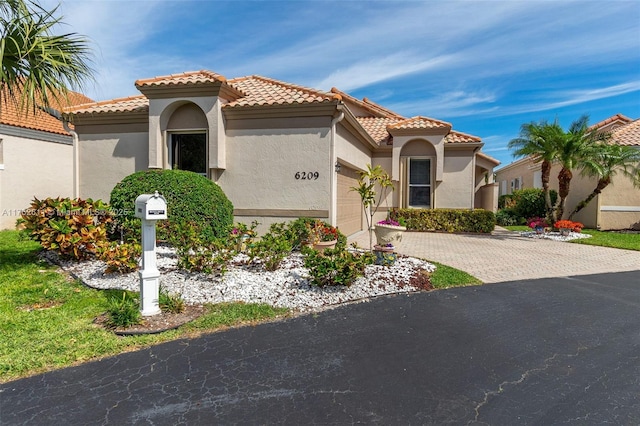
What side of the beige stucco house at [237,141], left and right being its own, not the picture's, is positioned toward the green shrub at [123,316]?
front

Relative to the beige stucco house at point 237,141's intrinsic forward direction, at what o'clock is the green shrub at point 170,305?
The green shrub is roughly at 12 o'clock from the beige stucco house.

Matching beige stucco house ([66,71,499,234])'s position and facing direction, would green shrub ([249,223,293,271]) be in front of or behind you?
in front

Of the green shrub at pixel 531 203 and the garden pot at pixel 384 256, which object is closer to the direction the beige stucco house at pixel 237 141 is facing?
the garden pot

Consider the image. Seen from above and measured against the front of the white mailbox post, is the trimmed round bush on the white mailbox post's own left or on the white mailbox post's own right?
on the white mailbox post's own left

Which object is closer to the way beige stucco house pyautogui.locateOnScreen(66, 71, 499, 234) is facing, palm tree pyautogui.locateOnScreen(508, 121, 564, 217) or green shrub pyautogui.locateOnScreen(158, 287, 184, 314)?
the green shrub

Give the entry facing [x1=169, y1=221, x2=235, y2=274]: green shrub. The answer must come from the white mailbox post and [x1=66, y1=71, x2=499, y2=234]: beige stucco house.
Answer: the beige stucco house

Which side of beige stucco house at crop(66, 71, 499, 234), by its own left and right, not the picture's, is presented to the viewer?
front

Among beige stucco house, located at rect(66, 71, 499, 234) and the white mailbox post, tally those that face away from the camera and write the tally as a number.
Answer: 0

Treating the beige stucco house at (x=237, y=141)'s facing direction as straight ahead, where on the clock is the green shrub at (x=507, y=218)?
The green shrub is roughly at 8 o'clock from the beige stucco house.

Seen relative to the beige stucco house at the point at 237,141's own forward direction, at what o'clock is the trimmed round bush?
The trimmed round bush is roughly at 1 o'clock from the beige stucco house.

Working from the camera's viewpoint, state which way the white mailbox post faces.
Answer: facing the viewer and to the right of the viewer

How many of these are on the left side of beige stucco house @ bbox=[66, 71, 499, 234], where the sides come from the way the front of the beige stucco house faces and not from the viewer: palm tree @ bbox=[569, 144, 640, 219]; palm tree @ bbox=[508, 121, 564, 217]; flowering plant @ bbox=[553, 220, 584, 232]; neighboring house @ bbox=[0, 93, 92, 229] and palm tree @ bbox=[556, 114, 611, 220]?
4

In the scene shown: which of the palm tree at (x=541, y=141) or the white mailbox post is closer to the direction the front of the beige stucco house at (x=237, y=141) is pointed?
the white mailbox post
